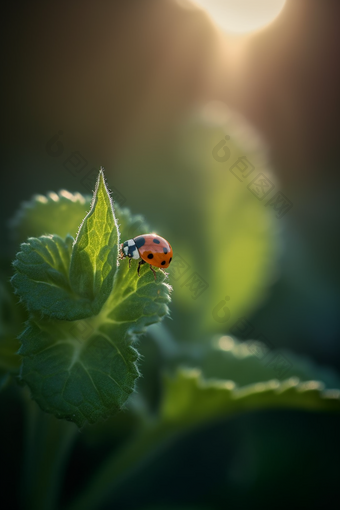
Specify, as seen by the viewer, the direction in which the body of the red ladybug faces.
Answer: to the viewer's left
